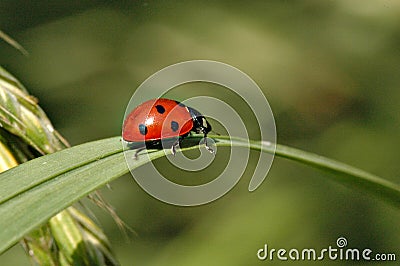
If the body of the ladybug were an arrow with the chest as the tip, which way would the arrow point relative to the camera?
to the viewer's right
